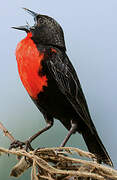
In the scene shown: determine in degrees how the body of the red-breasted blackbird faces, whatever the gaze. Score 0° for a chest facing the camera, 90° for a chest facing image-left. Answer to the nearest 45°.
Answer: approximately 90°
